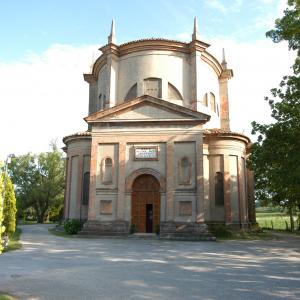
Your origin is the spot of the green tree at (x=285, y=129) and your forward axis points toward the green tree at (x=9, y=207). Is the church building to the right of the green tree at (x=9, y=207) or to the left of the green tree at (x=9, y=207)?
right

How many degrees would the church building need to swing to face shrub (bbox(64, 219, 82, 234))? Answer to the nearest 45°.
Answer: approximately 90° to its right

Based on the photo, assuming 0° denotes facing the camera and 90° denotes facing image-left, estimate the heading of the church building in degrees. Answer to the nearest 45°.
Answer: approximately 0°

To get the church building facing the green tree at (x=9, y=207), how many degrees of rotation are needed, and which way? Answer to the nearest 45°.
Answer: approximately 45° to its right

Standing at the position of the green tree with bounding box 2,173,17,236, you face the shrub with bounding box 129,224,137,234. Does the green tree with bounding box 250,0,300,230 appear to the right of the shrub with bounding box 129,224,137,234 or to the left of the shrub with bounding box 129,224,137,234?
right

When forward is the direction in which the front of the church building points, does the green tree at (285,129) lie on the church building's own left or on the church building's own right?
on the church building's own left
